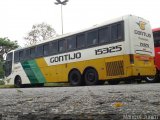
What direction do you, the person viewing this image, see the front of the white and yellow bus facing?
facing away from the viewer and to the left of the viewer
